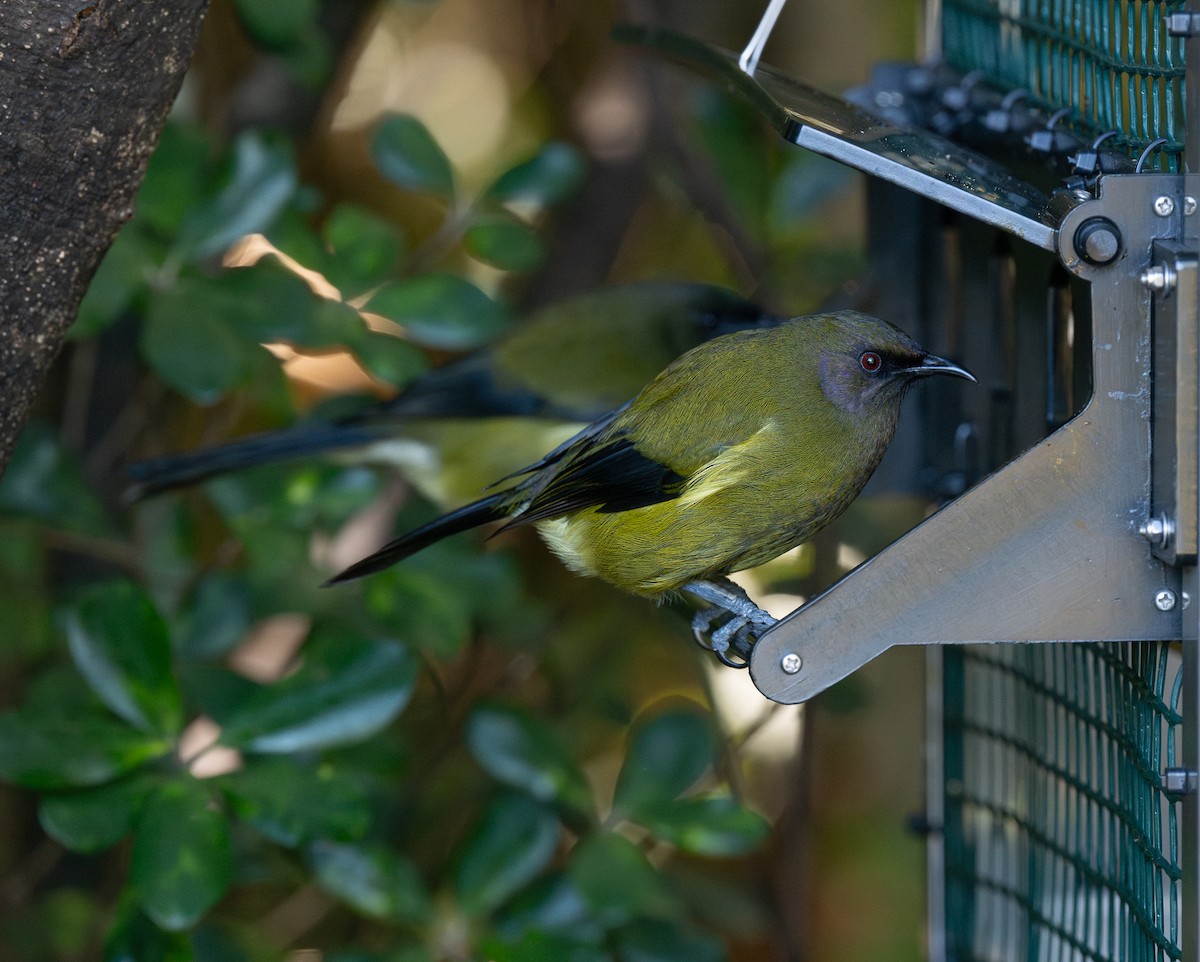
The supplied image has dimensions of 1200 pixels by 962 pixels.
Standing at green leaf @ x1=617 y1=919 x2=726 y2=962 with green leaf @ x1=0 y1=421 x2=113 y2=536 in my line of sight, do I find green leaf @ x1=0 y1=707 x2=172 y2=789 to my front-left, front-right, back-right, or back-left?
front-left

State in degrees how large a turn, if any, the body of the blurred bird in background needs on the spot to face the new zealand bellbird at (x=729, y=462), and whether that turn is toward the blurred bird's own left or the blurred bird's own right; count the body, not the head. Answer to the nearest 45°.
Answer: approximately 90° to the blurred bird's own right

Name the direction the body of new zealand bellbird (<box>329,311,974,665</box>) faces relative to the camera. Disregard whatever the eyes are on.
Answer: to the viewer's right

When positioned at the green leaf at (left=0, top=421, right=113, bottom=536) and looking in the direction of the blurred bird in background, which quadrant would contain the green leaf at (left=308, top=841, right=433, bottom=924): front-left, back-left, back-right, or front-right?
front-right

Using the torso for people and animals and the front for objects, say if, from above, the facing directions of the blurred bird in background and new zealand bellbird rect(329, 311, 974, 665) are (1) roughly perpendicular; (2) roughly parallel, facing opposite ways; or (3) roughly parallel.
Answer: roughly parallel

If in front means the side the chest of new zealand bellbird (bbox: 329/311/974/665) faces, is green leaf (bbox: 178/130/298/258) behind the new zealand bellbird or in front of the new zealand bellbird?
behind

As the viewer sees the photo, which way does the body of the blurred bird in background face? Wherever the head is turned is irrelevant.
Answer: to the viewer's right

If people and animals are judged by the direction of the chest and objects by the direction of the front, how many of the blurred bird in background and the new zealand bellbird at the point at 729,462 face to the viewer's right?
2

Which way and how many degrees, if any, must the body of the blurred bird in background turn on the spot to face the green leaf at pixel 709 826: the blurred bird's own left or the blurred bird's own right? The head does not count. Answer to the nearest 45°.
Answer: approximately 45° to the blurred bird's own right

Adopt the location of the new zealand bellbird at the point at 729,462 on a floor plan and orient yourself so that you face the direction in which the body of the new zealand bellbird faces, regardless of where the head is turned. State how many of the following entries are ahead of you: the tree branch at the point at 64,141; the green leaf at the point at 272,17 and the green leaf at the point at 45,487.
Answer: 0

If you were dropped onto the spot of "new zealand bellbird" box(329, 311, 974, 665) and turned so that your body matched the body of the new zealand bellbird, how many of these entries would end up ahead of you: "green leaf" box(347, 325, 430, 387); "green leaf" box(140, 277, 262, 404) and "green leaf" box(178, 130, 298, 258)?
0
